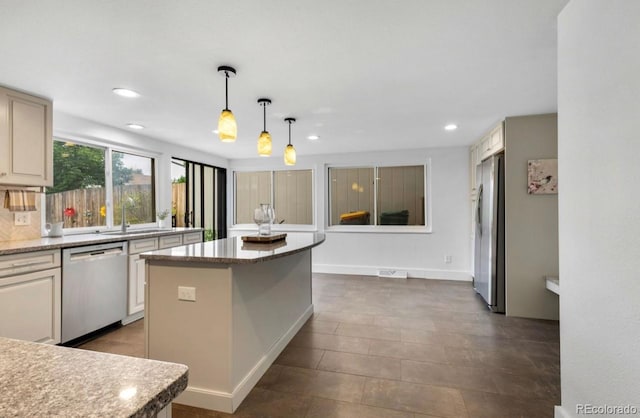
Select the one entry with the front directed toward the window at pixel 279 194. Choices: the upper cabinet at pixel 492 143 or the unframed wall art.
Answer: the upper cabinet

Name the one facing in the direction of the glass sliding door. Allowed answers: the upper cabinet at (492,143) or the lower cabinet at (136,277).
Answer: the upper cabinet

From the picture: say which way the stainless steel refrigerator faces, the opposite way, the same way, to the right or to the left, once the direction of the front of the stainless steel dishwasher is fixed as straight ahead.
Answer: the opposite way

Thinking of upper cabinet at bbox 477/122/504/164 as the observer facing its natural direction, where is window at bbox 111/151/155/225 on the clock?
The window is roughly at 11 o'clock from the upper cabinet.

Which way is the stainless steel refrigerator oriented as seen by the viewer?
to the viewer's left

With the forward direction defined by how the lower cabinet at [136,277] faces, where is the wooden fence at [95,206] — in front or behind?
behind

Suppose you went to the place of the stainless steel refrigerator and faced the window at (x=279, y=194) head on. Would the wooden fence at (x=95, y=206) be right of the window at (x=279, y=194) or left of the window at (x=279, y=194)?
left

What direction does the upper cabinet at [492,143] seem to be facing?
to the viewer's left

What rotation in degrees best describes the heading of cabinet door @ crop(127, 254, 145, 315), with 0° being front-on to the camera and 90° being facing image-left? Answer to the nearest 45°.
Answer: approximately 315°

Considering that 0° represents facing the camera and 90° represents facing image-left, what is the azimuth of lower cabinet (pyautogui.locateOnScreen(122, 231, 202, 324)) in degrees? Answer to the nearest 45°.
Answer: approximately 315°
